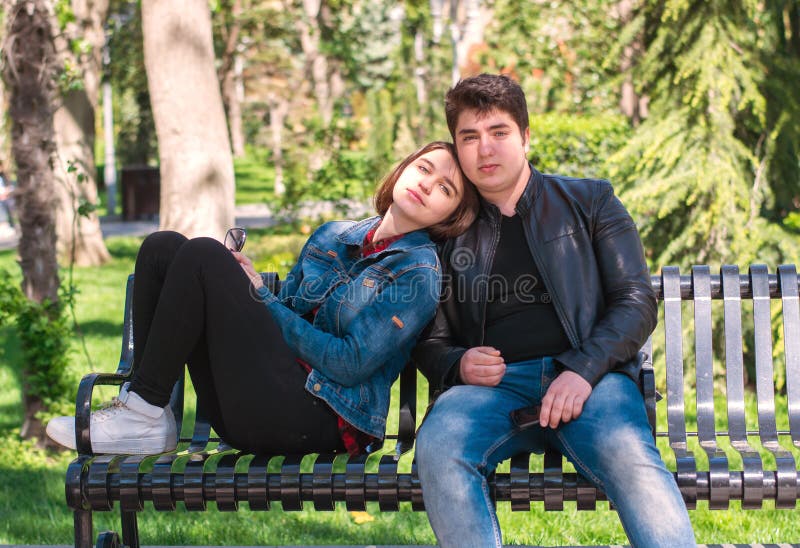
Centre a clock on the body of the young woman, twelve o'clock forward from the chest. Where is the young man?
The young man is roughly at 6 o'clock from the young woman.

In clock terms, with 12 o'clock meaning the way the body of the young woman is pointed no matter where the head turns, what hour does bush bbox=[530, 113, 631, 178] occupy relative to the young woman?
The bush is roughly at 4 o'clock from the young woman.

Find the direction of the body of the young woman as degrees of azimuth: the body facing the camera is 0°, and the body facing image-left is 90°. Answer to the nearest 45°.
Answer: approximately 90°

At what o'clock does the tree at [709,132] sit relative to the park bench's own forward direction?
The tree is roughly at 7 o'clock from the park bench.

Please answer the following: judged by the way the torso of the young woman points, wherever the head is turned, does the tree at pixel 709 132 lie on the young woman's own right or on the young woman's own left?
on the young woman's own right

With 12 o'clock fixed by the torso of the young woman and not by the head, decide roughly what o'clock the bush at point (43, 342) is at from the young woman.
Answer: The bush is roughly at 2 o'clock from the young woman.

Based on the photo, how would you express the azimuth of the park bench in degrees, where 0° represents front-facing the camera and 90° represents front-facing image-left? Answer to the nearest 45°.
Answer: approximately 0°

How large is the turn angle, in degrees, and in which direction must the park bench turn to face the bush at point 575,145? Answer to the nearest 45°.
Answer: approximately 180°
